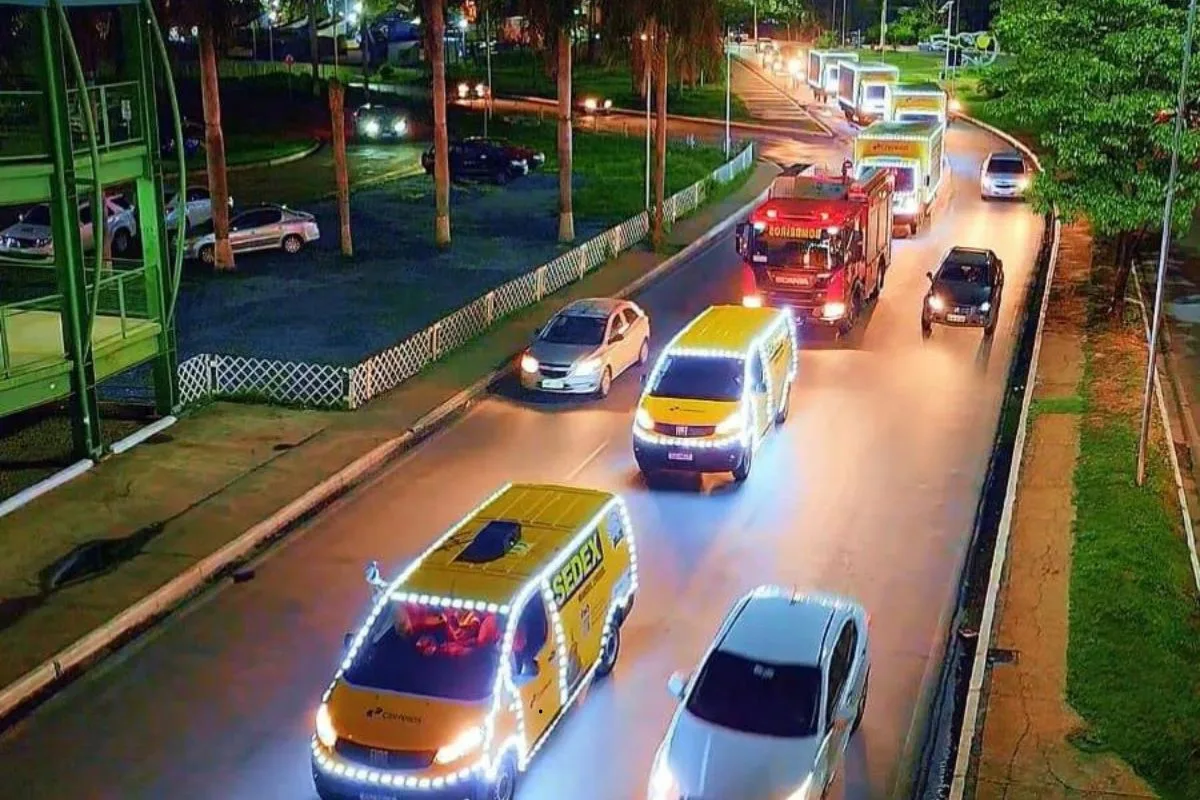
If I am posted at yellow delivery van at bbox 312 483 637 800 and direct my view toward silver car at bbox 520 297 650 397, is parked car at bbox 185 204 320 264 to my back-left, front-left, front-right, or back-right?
front-left

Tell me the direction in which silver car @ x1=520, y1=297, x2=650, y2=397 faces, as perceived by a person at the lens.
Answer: facing the viewer and to the left of the viewer

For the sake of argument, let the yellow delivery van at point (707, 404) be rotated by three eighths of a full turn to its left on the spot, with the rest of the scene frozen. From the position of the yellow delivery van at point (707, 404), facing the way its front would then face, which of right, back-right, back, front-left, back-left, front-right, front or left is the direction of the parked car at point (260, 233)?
back-left

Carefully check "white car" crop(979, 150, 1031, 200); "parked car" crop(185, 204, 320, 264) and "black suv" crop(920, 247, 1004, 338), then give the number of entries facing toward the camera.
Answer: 2

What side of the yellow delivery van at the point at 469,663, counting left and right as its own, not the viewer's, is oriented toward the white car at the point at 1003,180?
back

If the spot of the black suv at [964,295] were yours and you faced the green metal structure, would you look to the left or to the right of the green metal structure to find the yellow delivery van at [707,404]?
left

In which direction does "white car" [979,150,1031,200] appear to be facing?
toward the camera

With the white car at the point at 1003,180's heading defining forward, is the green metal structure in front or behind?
in front

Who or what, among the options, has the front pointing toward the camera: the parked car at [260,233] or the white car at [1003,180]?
the white car at [1003,180]

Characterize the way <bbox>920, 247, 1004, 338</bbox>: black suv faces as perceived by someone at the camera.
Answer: facing the viewer
